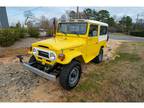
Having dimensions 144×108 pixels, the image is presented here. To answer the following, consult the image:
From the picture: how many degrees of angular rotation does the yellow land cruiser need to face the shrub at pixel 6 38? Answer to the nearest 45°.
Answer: approximately 90° to its right

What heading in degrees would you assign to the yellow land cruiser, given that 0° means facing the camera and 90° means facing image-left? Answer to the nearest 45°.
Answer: approximately 45°
